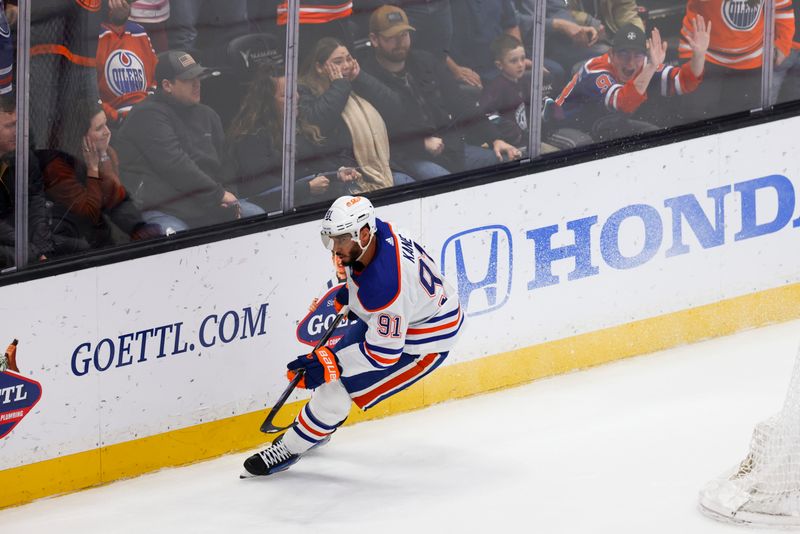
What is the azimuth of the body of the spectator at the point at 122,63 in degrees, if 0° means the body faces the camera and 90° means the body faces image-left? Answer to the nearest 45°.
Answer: approximately 0°

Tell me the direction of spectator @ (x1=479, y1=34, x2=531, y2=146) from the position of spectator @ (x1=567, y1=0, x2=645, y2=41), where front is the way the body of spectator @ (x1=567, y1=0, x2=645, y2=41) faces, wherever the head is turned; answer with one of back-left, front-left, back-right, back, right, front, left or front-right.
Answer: right

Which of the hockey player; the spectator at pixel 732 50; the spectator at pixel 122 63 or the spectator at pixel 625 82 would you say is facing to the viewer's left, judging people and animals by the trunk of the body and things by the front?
the hockey player

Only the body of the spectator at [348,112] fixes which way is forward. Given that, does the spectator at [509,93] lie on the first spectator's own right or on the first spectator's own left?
on the first spectator's own left

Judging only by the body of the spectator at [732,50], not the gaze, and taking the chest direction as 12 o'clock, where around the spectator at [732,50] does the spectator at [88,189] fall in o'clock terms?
the spectator at [88,189] is roughly at 2 o'clock from the spectator at [732,50].

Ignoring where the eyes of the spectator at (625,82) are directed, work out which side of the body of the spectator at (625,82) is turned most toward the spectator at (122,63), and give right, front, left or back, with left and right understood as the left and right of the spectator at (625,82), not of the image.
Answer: right

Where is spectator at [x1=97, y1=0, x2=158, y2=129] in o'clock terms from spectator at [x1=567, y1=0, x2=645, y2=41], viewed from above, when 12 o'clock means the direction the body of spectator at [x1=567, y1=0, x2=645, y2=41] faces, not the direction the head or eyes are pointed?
spectator at [x1=97, y1=0, x2=158, y2=129] is roughly at 2 o'clock from spectator at [x1=567, y1=0, x2=645, y2=41].

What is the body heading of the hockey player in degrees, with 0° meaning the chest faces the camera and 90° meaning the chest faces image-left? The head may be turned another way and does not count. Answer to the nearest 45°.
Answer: approximately 90°

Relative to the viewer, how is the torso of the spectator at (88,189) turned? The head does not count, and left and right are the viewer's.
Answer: facing the viewer and to the right of the viewer
